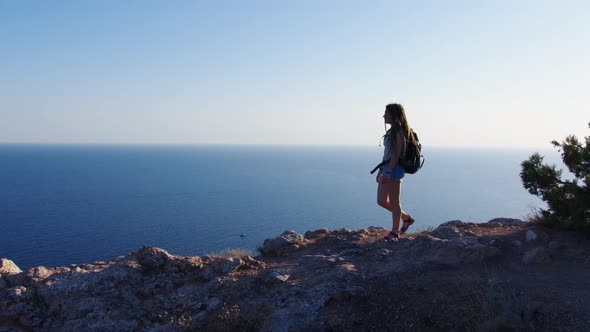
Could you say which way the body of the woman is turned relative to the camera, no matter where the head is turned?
to the viewer's left

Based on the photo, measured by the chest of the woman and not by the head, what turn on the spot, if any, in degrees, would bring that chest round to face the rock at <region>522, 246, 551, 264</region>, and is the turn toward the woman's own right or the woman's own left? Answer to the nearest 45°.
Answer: approximately 180°

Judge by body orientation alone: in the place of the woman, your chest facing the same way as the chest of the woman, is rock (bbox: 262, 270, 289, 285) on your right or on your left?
on your left

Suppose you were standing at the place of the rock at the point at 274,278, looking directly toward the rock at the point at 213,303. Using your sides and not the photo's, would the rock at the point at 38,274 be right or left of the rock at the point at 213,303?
right

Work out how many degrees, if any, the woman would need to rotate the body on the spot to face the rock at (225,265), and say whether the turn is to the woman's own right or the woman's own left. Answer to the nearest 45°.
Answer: approximately 45° to the woman's own left

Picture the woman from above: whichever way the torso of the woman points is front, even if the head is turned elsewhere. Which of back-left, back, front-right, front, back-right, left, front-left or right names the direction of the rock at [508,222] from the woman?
back-right

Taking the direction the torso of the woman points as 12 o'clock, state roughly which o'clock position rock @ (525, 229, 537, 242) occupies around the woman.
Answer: The rock is roughly at 6 o'clock from the woman.

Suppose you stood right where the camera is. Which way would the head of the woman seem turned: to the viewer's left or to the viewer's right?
to the viewer's left
